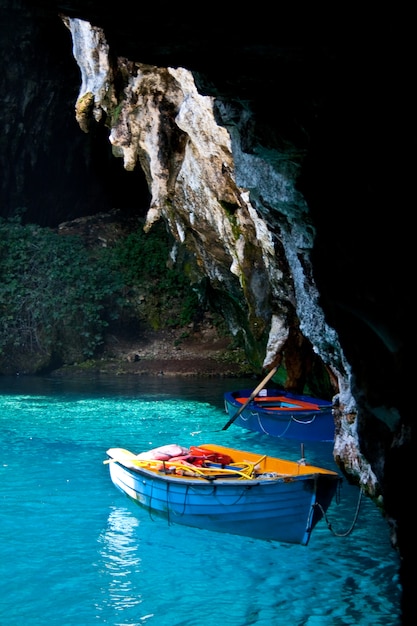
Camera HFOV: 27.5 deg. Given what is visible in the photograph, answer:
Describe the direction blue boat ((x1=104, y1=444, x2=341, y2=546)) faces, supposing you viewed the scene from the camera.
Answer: facing away from the viewer and to the left of the viewer
